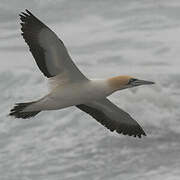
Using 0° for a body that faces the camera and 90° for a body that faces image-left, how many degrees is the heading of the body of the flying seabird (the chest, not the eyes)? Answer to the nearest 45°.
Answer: approximately 270°
